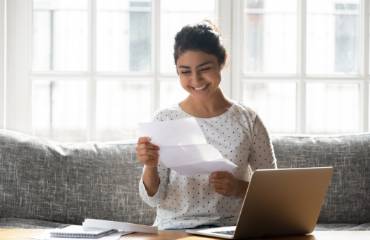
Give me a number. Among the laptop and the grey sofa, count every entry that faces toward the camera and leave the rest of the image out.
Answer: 1

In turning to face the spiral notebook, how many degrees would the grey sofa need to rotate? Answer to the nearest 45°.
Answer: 0° — it already faces it

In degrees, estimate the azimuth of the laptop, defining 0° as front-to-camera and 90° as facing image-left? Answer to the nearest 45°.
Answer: approximately 135°

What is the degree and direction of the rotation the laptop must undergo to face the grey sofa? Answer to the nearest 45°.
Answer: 0° — it already faces it
